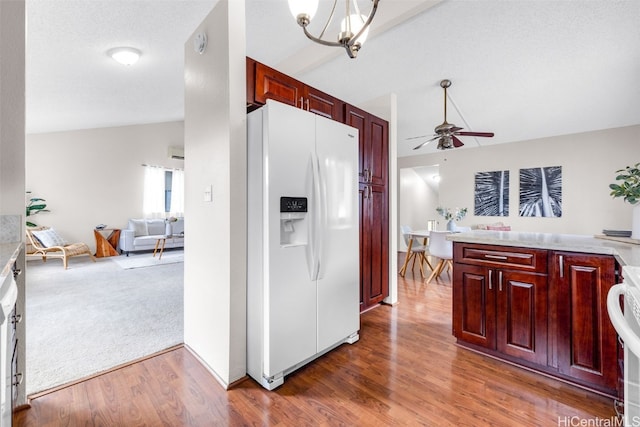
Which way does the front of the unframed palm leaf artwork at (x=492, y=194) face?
toward the camera

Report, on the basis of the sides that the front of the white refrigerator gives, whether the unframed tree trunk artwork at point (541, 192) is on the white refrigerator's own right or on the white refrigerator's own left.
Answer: on the white refrigerator's own left

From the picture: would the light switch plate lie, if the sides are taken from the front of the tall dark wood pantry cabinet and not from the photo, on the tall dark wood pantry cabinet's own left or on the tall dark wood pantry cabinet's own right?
on the tall dark wood pantry cabinet's own right

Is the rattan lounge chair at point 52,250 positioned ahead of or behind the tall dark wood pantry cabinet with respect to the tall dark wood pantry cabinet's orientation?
behind

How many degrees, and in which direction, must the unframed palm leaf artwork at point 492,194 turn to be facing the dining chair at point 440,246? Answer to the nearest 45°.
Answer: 0° — it already faces it

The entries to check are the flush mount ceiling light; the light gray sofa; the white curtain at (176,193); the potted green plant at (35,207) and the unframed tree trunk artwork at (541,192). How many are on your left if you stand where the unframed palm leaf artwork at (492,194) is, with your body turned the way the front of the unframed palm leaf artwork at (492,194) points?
1

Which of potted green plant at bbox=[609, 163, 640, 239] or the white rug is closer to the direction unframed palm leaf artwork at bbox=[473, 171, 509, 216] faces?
the potted green plant

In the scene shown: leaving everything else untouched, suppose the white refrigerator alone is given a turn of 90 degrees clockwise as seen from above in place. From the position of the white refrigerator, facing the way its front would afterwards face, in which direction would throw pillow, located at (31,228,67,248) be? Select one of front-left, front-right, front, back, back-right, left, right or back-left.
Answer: right

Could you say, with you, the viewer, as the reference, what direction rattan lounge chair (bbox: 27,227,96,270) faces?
facing the viewer and to the right of the viewer

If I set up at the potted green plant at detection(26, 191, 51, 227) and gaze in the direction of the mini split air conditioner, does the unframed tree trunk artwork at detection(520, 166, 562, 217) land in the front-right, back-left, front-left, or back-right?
front-right

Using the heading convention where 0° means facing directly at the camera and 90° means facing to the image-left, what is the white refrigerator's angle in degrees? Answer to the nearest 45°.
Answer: approximately 315°

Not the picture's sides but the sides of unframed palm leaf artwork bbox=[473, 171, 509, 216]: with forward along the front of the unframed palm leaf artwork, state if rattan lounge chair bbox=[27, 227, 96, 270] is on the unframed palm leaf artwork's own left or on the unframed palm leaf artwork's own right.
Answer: on the unframed palm leaf artwork's own right

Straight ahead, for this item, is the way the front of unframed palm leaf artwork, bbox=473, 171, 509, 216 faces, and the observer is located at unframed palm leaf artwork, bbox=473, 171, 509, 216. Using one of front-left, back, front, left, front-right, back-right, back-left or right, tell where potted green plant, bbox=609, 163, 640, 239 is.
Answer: front
